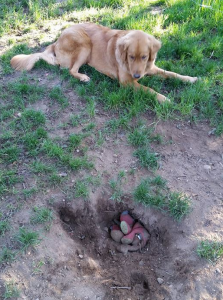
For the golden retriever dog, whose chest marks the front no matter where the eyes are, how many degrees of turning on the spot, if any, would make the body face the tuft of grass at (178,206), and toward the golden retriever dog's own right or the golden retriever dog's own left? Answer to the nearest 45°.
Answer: approximately 45° to the golden retriever dog's own right

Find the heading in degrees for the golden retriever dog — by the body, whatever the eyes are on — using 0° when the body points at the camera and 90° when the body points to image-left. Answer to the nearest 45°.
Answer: approximately 315°

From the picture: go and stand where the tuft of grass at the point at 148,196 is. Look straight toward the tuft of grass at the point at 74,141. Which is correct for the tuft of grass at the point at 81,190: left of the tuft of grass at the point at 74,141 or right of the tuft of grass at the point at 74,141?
left

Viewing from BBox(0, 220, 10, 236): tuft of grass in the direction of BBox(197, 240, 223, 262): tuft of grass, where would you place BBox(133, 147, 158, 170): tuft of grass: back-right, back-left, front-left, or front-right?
front-left

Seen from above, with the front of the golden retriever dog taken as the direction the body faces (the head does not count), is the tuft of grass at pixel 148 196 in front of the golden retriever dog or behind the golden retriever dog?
in front

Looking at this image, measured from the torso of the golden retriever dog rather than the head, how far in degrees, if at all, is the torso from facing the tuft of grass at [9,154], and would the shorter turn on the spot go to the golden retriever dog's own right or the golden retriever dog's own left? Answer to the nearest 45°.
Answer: approximately 90° to the golden retriever dog's own right

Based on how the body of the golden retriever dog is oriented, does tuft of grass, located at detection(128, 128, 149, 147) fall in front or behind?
in front

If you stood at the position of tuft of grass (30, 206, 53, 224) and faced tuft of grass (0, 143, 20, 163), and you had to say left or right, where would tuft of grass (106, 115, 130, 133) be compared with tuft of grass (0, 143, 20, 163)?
right

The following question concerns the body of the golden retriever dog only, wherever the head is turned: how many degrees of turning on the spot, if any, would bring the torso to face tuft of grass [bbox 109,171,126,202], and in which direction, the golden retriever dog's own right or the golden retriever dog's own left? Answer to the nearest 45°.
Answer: approximately 45° to the golden retriever dog's own right

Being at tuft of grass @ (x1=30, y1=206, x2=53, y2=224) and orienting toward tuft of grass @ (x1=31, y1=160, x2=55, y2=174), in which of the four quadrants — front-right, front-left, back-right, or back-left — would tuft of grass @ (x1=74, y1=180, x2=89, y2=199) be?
front-right

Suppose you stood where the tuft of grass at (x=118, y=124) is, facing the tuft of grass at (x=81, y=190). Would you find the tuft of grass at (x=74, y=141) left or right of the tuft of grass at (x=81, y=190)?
right
